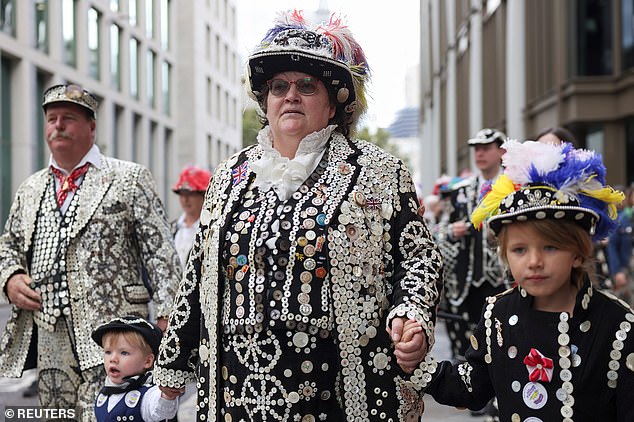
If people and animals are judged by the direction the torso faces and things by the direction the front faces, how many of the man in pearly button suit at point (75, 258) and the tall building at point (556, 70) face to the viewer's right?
0

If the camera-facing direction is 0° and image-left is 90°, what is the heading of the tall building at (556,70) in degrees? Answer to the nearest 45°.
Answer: approximately 45°

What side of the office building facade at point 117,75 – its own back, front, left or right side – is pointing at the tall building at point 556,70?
front

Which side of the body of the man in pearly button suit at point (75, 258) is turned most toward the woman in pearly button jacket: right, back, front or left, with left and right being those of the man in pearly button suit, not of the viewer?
left

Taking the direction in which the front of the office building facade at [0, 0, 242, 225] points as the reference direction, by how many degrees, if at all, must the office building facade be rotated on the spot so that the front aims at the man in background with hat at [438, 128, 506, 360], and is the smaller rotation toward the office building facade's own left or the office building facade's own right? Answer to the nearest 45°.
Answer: approximately 45° to the office building facade's own right

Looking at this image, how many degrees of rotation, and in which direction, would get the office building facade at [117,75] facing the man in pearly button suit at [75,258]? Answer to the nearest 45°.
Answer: approximately 45° to its right

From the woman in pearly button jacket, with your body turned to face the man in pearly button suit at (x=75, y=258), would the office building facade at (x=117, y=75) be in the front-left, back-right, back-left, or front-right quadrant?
front-right

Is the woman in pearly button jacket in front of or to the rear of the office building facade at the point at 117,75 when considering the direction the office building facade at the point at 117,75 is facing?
in front

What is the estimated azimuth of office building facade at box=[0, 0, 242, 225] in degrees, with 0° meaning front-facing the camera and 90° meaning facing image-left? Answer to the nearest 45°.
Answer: approximately 315°

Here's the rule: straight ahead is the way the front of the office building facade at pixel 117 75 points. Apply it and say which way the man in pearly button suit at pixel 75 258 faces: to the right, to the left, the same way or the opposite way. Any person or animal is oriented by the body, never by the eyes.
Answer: to the right

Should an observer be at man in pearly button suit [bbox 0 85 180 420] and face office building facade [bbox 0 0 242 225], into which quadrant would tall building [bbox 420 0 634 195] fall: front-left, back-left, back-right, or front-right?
front-right

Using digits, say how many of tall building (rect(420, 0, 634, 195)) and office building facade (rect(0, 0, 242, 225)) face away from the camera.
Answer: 0
